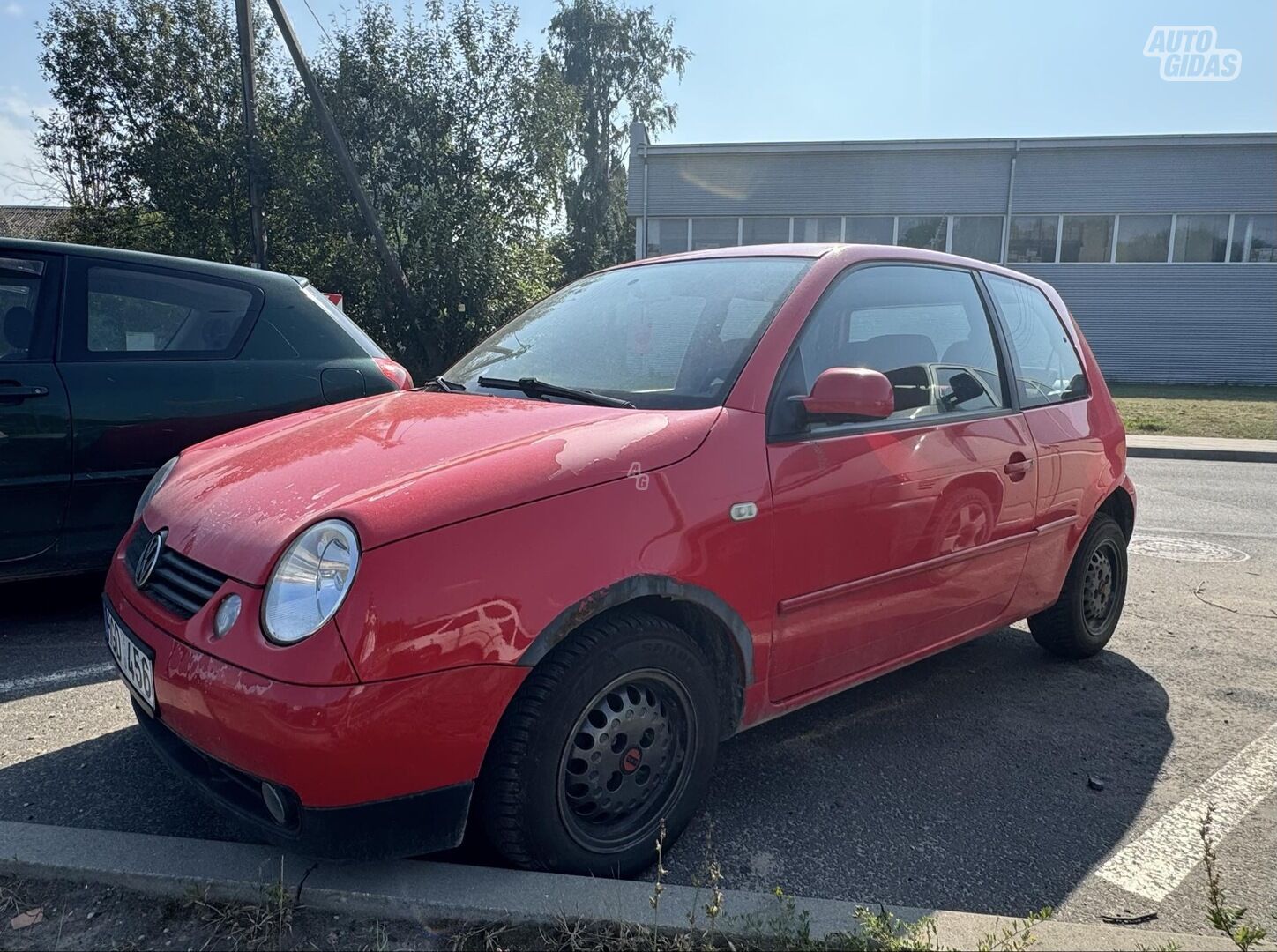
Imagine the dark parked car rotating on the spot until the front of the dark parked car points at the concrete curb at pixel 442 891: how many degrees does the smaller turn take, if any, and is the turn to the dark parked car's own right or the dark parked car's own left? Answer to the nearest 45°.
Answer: approximately 90° to the dark parked car's own left

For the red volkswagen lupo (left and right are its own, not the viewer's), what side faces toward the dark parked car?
right

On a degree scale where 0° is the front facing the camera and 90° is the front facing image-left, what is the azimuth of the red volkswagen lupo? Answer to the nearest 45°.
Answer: approximately 45°

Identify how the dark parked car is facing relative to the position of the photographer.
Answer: facing to the left of the viewer

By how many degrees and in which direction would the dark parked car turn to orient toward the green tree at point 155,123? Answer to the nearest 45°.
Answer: approximately 90° to its right

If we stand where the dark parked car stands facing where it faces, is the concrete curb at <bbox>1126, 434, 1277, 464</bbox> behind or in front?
behind

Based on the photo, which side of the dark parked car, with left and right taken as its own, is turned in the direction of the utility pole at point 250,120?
right

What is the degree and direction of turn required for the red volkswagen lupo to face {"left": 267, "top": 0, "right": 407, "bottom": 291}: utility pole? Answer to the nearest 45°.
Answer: approximately 135° to its right

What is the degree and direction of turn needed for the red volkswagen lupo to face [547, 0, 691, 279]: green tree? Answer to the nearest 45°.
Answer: approximately 135° to its right
